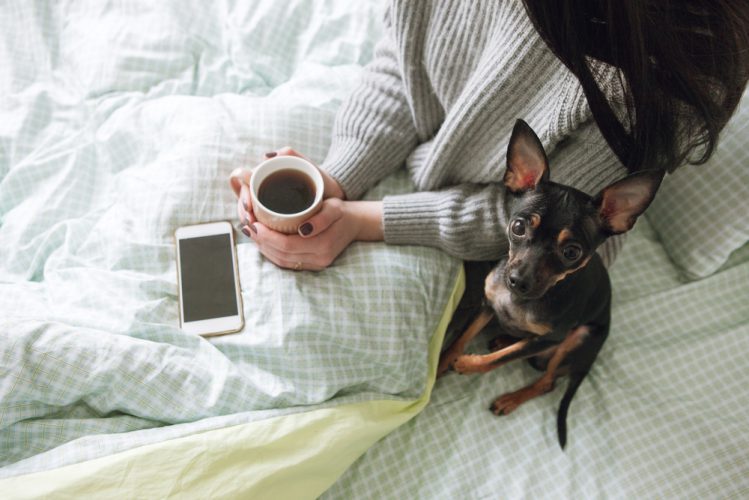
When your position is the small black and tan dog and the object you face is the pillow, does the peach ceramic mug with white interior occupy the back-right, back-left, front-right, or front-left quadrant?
back-left

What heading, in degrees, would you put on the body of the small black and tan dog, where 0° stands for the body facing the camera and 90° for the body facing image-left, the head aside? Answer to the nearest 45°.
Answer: approximately 45°

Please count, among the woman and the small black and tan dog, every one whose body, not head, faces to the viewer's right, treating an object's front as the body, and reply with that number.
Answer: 0
